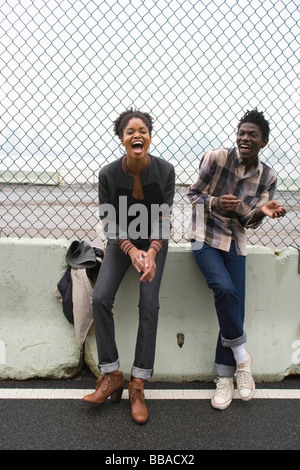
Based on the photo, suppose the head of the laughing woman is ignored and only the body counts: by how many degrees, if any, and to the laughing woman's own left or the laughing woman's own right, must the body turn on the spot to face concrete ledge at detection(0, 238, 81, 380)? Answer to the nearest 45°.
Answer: approximately 90° to the laughing woman's own right

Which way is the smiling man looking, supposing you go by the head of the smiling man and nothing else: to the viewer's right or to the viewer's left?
to the viewer's left

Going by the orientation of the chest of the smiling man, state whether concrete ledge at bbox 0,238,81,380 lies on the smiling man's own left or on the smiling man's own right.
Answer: on the smiling man's own right

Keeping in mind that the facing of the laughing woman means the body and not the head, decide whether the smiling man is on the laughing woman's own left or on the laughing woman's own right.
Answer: on the laughing woman's own left

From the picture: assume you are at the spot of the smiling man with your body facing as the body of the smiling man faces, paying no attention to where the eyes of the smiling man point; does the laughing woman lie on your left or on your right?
on your right

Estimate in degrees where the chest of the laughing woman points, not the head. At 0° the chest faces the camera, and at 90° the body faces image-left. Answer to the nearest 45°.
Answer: approximately 0°

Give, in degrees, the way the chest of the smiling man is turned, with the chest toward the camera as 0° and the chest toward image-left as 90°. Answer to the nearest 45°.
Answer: approximately 0°

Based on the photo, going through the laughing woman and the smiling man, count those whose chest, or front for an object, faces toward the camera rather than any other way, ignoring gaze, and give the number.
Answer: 2
